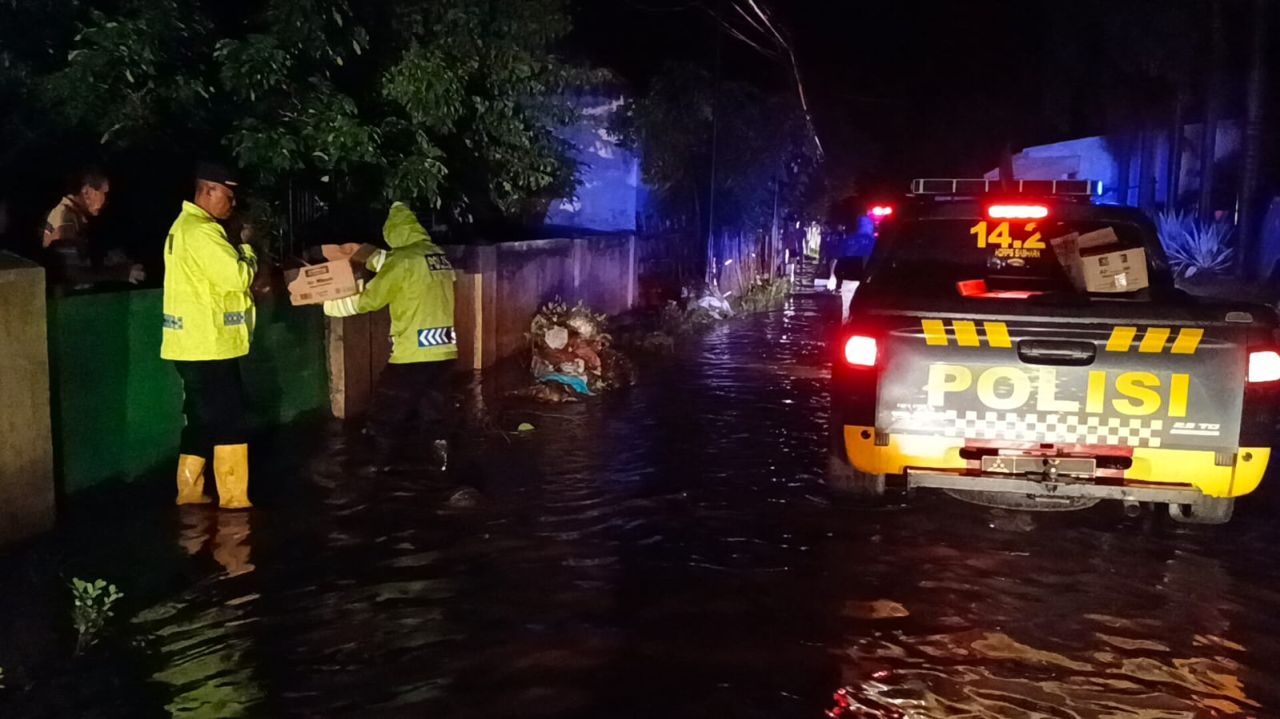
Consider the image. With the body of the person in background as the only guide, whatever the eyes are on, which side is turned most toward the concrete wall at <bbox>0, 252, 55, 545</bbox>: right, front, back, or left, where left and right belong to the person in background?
right

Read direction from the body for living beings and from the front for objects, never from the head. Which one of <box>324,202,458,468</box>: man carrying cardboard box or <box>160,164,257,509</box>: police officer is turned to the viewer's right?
the police officer

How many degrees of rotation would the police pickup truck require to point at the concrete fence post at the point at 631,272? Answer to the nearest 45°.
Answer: approximately 45° to its left

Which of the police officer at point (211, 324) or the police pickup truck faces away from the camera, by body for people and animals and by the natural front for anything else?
the police pickup truck

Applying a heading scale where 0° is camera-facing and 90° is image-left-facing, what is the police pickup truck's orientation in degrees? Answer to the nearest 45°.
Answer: approximately 180°

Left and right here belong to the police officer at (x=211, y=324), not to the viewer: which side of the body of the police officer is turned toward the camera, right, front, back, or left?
right

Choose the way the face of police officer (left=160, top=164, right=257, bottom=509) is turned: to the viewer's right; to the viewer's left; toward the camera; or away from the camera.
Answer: to the viewer's right

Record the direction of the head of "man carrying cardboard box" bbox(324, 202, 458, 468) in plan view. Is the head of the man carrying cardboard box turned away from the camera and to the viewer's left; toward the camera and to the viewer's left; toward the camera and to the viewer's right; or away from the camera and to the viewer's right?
away from the camera and to the viewer's left
